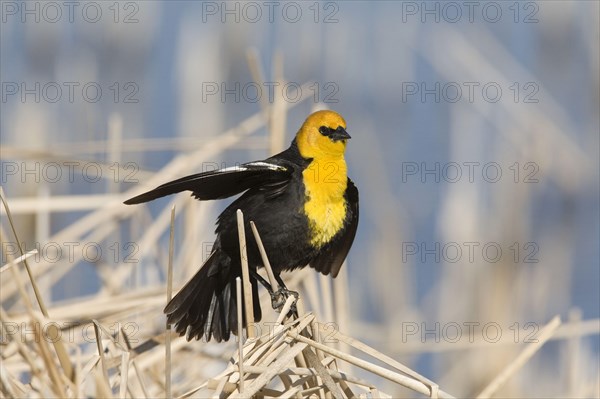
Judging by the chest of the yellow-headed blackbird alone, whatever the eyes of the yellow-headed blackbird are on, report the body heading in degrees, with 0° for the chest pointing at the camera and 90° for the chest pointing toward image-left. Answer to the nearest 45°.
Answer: approximately 315°

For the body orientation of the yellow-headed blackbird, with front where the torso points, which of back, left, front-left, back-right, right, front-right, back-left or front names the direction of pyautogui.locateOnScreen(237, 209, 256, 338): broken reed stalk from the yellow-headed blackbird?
front-right
